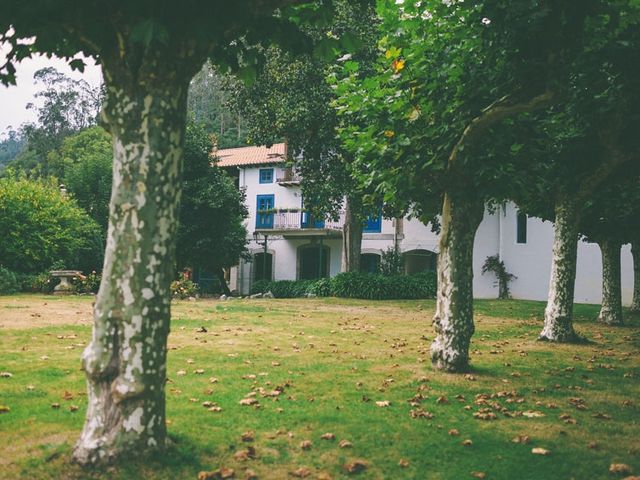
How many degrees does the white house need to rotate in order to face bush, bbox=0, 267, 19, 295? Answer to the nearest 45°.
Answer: approximately 45° to its right

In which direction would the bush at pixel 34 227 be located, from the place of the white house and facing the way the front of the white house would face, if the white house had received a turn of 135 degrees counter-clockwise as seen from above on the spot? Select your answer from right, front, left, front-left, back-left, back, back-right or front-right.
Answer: back

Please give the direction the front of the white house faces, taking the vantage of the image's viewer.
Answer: facing the viewer

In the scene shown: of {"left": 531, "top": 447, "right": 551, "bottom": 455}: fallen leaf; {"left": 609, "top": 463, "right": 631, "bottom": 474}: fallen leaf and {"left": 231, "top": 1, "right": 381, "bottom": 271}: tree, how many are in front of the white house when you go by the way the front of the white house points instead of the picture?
3

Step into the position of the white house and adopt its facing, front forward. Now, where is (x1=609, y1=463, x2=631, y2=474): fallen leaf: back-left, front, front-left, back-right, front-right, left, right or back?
front

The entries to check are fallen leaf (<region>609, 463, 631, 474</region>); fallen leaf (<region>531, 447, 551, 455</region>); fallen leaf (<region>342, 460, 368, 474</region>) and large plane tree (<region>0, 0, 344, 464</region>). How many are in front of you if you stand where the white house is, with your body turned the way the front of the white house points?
4

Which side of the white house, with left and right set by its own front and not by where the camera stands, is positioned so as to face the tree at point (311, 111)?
front

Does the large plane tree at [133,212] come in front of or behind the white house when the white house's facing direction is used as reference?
in front

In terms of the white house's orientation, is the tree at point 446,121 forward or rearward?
forward

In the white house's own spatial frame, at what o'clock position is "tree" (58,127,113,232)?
The tree is roughly at 3 o'clock from the white house.

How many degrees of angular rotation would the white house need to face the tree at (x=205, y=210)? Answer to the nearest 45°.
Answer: approximately 45° to its right

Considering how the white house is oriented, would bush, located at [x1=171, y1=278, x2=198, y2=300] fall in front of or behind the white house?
in front
